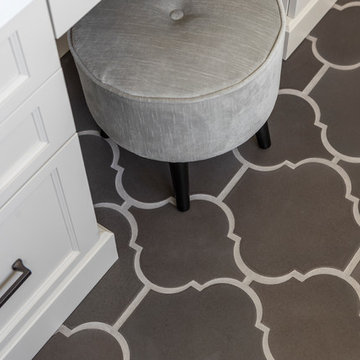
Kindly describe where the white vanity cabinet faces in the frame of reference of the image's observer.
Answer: facing the viewer and to the right of the viewer
